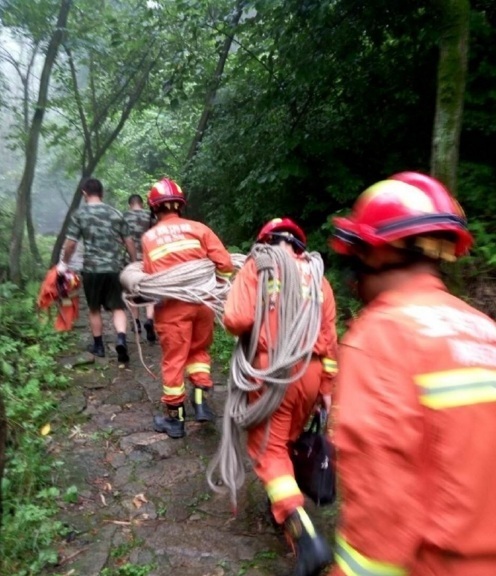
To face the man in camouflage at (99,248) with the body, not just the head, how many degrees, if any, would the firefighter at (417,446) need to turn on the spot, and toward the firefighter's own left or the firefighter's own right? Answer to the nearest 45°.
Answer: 0° — they already face them

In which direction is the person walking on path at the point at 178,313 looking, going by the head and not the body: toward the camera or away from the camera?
away from the camera

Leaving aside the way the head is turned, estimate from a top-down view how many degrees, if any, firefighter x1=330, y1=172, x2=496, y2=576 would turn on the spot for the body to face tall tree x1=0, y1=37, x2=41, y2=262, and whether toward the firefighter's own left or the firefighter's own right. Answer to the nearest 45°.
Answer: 0° — they already face it

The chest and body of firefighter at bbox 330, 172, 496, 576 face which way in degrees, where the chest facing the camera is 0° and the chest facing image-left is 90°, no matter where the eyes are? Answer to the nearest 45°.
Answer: approximately 135°

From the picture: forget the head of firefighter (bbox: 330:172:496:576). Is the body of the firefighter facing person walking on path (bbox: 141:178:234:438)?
yes
